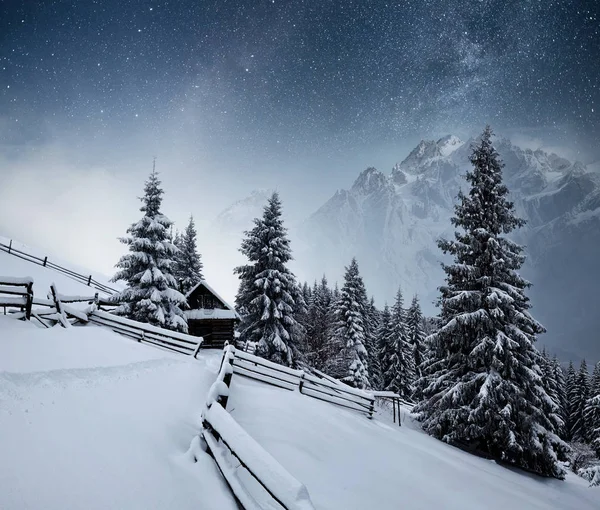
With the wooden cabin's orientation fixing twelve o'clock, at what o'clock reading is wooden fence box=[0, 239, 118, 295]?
The wooden fence is roughly at 4 o'clock from the wooden cabin.

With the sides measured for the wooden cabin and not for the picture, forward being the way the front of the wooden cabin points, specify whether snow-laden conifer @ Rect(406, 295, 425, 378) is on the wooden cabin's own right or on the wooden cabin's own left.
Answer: on the wooden cabin's own left

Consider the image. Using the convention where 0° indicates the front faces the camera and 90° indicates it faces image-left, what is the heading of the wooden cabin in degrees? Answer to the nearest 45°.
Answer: approximately 0°

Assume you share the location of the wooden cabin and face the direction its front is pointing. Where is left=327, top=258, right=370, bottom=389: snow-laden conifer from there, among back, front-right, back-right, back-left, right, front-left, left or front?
left

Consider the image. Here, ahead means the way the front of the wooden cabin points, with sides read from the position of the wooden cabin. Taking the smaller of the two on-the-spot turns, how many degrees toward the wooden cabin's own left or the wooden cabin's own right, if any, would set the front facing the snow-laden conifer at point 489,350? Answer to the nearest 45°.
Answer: approximately 45° to the wooden cabin's own left

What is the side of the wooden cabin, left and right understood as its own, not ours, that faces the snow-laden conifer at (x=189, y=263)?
back
